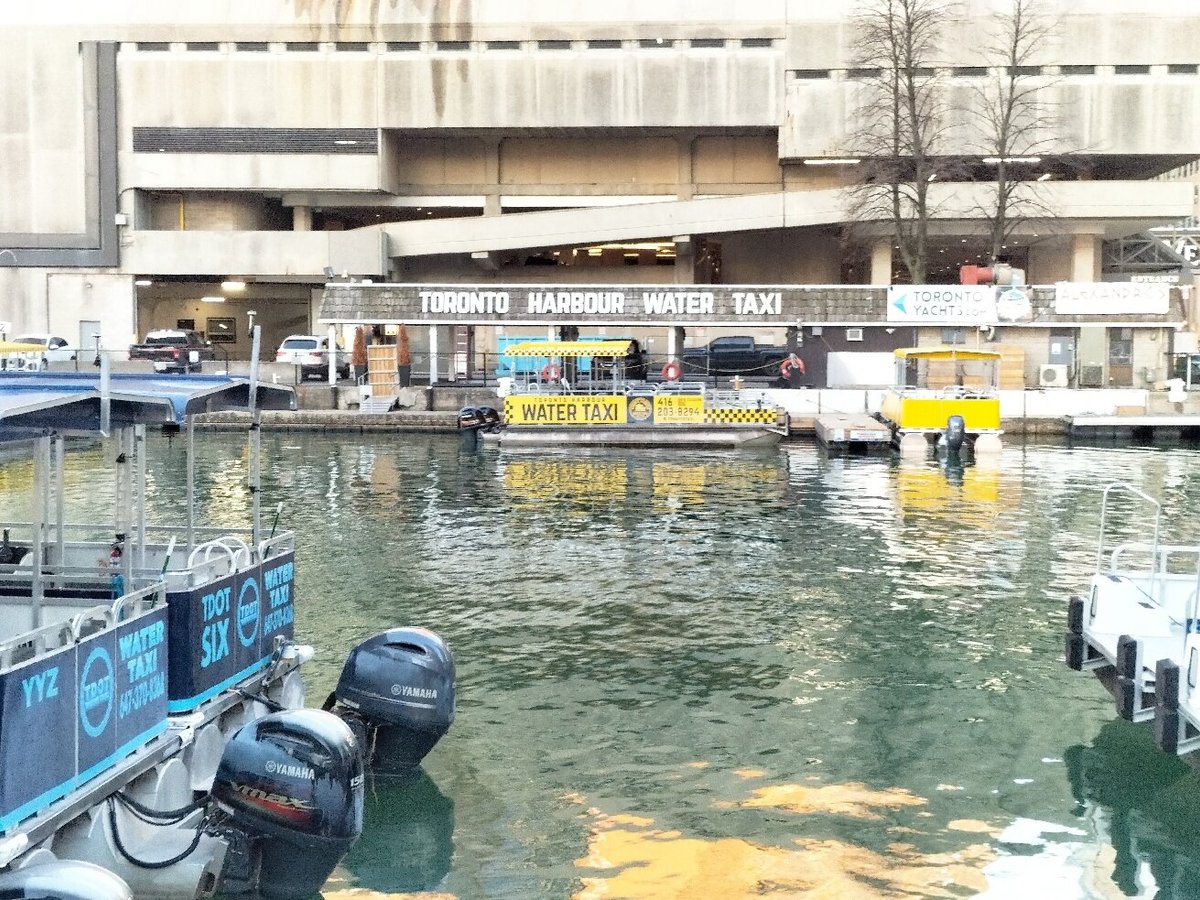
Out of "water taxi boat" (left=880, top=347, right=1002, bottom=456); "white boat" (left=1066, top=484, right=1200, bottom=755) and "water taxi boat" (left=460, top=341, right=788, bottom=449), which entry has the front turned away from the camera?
"water taxi boat" (left=880, top=347, right=1002, bottom=456)

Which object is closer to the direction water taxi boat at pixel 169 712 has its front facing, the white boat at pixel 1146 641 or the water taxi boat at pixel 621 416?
the water taxi boat

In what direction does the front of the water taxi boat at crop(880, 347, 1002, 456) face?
away from the camera

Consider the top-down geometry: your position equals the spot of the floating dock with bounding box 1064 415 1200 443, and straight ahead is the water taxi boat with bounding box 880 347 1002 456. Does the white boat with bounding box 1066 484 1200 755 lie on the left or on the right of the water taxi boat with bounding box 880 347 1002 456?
left

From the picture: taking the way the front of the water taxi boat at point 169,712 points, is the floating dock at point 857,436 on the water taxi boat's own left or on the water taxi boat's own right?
on the water taxi boat's own right

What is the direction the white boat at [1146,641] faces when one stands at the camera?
facing the viewer and to the left of the viewer

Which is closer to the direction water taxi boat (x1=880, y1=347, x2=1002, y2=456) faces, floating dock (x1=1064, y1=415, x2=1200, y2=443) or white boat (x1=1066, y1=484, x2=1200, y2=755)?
the floating dock

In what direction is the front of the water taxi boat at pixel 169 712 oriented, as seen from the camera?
facing away from the viewer and to the left of the viewer

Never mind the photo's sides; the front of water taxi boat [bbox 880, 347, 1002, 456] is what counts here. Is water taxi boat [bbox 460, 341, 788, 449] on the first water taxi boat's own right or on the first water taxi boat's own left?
on the first water taxi boat's own left

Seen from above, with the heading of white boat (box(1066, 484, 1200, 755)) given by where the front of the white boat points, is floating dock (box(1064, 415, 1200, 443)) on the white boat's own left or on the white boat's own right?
on the white boat's own right

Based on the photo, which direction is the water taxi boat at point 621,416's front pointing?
to the viewer's right

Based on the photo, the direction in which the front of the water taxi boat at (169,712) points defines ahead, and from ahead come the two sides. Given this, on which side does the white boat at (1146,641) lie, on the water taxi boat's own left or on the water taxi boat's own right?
on the water taxi boat's own right

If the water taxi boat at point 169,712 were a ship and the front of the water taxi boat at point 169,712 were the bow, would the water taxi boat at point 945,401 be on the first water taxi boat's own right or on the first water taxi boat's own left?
on the first water taxi boat's own right

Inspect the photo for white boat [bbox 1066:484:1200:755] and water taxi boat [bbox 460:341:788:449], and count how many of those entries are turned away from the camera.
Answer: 0
